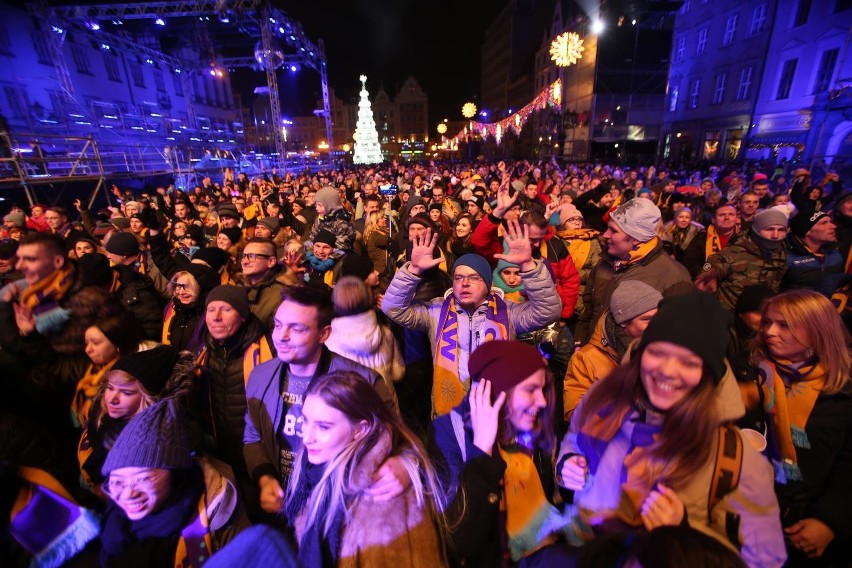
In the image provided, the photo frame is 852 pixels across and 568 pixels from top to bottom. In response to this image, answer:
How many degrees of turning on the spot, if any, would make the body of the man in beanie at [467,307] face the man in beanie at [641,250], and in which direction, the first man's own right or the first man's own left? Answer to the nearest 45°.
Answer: approximately 135° to the first man's own left

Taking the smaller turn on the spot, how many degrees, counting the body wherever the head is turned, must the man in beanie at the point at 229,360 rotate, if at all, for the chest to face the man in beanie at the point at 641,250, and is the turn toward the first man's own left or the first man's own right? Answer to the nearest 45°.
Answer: approximately 135° to the first man's own left

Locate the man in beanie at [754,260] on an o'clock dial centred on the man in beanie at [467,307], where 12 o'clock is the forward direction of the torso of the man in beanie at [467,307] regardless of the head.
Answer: the man in beanie at [754,260] is roughly at 8 o'clock from the man in beanie at [467,307].

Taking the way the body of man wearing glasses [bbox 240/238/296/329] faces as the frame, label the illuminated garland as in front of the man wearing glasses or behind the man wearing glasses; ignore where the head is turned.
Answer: behind

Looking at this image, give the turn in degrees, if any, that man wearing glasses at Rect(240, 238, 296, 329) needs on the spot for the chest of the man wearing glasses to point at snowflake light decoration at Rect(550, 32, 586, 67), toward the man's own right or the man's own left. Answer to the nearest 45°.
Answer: approximately 180°

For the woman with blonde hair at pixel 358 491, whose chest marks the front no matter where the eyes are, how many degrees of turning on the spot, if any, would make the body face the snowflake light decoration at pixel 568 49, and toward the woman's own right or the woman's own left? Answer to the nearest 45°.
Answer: approximately 180°

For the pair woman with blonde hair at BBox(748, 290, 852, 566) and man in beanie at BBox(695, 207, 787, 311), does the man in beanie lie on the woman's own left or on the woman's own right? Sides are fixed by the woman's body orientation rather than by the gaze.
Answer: on the woman's own right

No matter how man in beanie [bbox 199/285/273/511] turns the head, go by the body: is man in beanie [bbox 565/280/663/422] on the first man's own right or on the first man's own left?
on the first man's own left

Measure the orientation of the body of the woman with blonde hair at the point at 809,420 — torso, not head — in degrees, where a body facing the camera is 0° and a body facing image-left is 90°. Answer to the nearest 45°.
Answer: approximately 45°

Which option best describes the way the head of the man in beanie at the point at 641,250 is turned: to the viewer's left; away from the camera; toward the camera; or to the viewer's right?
to the viewer's left

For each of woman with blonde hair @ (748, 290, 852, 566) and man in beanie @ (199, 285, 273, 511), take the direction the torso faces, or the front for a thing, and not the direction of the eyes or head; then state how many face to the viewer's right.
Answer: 0

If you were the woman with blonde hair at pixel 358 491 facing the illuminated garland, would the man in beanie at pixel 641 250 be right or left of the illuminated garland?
right

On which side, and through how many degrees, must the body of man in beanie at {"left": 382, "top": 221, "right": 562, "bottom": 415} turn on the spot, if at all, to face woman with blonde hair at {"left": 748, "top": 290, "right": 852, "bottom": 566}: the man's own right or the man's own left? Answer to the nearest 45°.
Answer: approximately 90° to the man's own left
